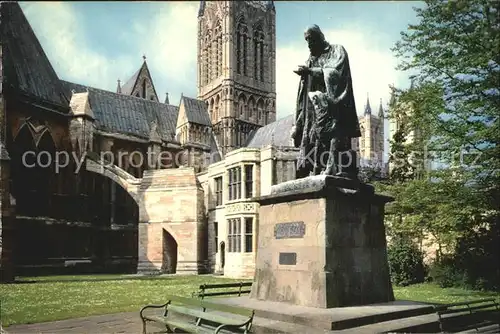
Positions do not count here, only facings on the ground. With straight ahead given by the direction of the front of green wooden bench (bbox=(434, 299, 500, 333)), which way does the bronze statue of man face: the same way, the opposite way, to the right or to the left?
to the right

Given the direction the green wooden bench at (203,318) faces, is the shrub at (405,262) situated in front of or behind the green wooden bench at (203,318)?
behind

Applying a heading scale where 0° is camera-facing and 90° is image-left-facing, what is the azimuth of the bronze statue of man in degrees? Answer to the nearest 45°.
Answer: approximately 45°

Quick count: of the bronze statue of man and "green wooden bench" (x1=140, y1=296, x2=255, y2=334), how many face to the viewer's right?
0

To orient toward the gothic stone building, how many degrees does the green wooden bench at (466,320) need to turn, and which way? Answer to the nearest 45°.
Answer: approximately 180°

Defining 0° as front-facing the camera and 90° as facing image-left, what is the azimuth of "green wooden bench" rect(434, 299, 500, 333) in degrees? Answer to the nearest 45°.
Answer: approximately 315°

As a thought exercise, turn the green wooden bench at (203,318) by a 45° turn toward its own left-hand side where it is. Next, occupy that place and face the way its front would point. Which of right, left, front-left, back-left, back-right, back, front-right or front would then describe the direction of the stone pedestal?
left
